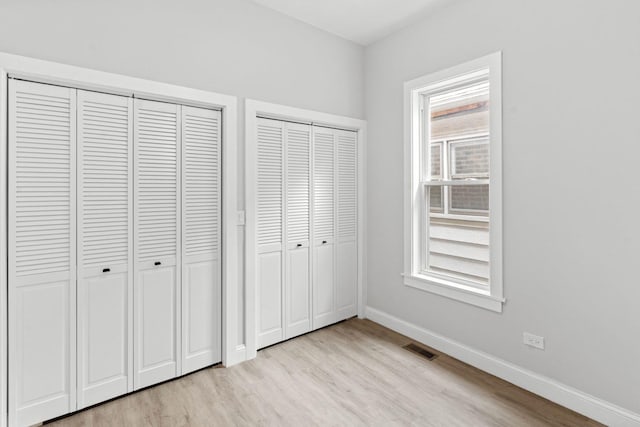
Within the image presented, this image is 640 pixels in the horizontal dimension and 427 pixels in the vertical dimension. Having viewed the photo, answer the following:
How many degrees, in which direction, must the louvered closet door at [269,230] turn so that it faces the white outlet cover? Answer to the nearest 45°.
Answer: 0° — it already faces it

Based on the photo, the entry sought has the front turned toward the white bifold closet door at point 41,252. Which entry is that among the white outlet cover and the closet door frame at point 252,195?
the white outlet cover

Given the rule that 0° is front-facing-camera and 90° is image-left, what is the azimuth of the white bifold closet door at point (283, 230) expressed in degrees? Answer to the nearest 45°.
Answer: approximately 315°

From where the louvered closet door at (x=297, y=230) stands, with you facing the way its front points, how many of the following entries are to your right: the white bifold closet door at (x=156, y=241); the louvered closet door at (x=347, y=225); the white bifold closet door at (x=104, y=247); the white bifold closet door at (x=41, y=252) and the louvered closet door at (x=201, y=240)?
4

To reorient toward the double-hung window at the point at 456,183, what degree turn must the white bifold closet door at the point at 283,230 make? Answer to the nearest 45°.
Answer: approximately 45° to its left

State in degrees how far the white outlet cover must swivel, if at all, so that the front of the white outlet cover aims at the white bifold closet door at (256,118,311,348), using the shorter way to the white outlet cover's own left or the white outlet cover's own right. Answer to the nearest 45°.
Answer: approximately 45° to the white outlet cover's own right

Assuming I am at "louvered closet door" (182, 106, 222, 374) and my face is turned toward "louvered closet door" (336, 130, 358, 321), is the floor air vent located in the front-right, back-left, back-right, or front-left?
front-right

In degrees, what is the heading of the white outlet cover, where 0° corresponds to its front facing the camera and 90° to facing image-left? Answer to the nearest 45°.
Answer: approximately 45°

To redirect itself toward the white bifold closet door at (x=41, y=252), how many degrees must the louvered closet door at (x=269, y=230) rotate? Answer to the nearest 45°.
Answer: approximately 90° to its right

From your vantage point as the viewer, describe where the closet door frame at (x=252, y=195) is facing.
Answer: facing the viewer and to the right of the viewer

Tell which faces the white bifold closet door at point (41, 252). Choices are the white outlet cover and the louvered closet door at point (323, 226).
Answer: the white outlet cover

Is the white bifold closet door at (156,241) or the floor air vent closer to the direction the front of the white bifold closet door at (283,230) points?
the floor air vent

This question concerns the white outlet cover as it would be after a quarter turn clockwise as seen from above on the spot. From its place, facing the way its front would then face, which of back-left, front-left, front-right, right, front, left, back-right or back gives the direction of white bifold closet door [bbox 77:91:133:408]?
left

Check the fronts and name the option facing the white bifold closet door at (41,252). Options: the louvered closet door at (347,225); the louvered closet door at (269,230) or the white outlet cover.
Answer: the white outlet cover

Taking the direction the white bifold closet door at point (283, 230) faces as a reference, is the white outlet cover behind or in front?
in front
